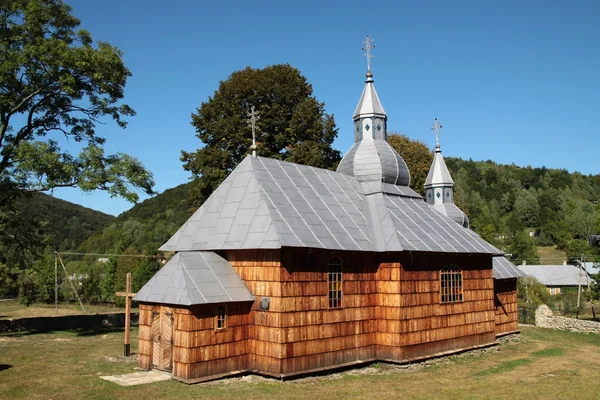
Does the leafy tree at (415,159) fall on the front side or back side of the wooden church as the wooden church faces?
on the back side

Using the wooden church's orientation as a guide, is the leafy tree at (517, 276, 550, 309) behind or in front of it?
behind

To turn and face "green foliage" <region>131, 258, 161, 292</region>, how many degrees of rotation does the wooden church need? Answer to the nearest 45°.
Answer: approximately 90° to its right

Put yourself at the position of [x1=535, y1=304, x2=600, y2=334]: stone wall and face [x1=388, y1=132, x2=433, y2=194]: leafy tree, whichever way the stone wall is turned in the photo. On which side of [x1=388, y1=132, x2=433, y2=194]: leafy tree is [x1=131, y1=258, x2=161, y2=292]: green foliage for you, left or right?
left

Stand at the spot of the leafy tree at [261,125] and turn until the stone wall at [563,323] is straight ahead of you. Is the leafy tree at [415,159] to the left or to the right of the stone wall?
left

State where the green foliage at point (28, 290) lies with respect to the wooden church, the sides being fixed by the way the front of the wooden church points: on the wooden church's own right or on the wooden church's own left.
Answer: on the wooden church's own right

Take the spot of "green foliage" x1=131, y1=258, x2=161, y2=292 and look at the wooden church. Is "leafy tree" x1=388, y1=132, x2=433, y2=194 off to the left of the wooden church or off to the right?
left

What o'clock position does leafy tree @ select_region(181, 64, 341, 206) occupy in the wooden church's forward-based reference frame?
The leafy tree is roughly at 4 o'clock from the wooden church.

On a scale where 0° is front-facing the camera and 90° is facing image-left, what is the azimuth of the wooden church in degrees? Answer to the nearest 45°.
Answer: approximately 45°

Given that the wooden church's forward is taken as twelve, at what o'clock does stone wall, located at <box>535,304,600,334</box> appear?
The stone wall is roughly at 6 o'clock from the wooden church.
